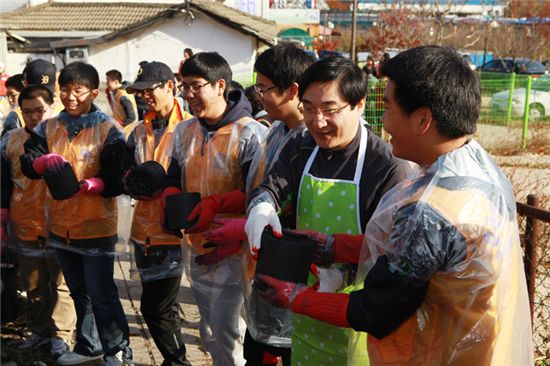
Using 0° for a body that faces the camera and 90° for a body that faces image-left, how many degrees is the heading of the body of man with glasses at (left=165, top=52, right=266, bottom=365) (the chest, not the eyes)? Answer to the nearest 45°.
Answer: approximately 45°

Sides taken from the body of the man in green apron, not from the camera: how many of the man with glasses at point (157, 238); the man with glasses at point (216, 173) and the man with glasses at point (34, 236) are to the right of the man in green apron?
3

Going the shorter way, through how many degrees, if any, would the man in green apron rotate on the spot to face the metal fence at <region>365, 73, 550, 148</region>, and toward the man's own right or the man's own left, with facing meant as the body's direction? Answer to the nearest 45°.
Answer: approximately 135° to the man's own right

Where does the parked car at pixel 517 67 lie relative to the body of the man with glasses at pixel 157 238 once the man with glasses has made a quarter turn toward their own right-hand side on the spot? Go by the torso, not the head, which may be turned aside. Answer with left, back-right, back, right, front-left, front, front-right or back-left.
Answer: right

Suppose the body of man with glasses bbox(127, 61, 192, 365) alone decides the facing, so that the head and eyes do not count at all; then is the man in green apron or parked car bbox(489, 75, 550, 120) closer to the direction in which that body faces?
the man in green apron

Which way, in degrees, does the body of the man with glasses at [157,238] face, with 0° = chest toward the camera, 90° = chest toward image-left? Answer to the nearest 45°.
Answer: approximately 45°

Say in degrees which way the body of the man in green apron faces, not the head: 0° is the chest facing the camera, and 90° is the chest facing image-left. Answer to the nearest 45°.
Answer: approximately 45°

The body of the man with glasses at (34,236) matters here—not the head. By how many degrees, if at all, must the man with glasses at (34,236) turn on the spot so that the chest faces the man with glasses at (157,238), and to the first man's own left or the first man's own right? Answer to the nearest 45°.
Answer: approximately 45° to the first man's own left

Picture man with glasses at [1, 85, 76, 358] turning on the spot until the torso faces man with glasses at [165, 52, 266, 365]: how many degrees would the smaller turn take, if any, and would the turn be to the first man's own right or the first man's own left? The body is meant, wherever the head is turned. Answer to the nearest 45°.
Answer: approximately 45° to the first man's own left

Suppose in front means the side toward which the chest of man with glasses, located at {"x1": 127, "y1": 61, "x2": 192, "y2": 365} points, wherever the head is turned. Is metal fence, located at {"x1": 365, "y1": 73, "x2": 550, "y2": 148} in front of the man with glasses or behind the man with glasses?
behind
